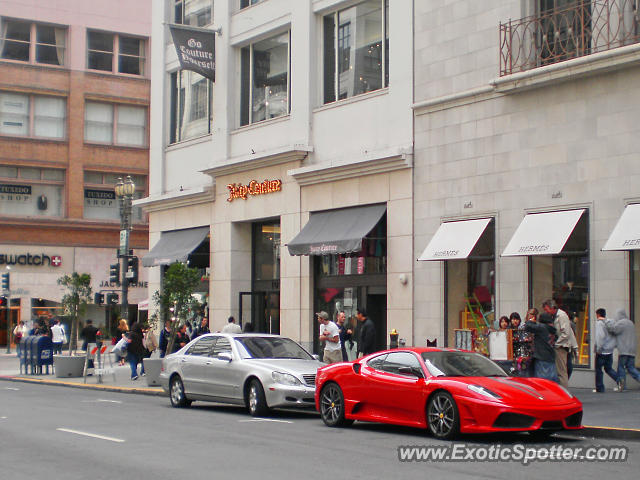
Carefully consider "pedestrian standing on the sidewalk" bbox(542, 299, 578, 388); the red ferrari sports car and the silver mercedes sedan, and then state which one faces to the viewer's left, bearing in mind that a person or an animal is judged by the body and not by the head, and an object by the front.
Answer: the pedestrian standing on the sidewalk

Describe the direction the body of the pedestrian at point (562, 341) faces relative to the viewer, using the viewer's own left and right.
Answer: facing to the left of the viewer

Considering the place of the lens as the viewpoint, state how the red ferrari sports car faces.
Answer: facing the viewer and to the right of the viewer

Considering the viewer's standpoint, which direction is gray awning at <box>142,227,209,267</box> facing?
facing the viewer and to the left of the viewer

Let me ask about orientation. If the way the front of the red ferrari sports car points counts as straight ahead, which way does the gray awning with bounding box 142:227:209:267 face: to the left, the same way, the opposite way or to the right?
to the right

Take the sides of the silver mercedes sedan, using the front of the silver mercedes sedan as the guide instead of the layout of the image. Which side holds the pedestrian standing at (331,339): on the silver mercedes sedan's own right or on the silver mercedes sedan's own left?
on the silver mercedes sedan's own left

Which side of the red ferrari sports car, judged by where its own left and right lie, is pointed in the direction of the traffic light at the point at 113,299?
back

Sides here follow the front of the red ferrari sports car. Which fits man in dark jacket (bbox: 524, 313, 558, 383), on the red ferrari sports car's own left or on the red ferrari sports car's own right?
on the red ferrari sports car's own left
